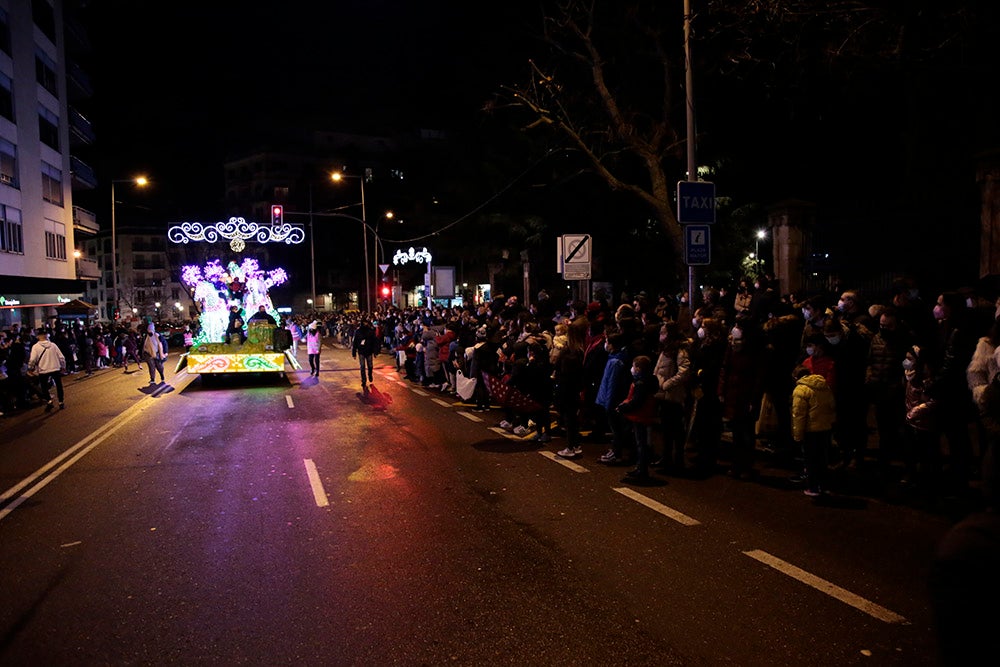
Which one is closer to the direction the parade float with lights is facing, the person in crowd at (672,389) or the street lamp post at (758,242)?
the person in crowd

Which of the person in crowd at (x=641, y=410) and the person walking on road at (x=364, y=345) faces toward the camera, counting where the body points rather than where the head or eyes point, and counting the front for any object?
the person walking on road

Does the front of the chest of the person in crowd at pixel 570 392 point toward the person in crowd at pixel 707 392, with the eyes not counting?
no

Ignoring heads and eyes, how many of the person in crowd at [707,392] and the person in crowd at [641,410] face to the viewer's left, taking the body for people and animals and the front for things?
2

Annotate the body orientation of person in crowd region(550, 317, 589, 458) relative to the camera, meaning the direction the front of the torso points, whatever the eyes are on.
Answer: to the viewer's left

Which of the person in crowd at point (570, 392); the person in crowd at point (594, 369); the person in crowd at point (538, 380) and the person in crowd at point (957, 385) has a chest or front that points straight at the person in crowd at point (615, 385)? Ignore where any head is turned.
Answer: the person in crowd at point (957, 385)

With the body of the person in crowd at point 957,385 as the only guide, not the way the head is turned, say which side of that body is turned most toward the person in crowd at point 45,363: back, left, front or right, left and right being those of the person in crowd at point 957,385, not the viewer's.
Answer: front

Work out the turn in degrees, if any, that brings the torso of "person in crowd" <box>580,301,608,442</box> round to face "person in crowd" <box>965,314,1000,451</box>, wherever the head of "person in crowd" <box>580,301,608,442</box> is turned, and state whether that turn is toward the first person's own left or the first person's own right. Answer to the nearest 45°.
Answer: approximately 135° to the first person's own left

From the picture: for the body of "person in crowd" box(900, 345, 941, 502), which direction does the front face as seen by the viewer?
to the viewer's left

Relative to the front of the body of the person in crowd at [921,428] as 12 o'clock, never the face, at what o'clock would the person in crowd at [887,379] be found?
the person in crowd at [887,379] is roughly at 2 o'clock from the person in crowd at [921,428].

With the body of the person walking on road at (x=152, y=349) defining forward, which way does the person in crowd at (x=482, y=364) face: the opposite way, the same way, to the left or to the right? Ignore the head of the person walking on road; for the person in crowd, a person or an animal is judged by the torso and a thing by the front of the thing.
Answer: to the right

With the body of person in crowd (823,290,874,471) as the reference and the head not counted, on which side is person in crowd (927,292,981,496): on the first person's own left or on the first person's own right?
on the first person's own left

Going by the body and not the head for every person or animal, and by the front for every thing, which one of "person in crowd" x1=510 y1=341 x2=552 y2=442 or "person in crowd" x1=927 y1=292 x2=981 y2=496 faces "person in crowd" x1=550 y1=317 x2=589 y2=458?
"person in crowd" x1=927 y1=292 x2=981 y2=496

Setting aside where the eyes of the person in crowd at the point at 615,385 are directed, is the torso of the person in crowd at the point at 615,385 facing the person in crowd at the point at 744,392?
no

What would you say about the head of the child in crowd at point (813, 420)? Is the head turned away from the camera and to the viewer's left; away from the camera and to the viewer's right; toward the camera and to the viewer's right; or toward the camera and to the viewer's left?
away from the camera and to the viewer's left

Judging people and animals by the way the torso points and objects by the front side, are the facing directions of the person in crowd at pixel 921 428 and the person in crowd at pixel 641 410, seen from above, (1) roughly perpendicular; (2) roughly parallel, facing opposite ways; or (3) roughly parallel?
roughly parallel

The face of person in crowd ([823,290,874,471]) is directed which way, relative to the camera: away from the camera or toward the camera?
toward the camera
